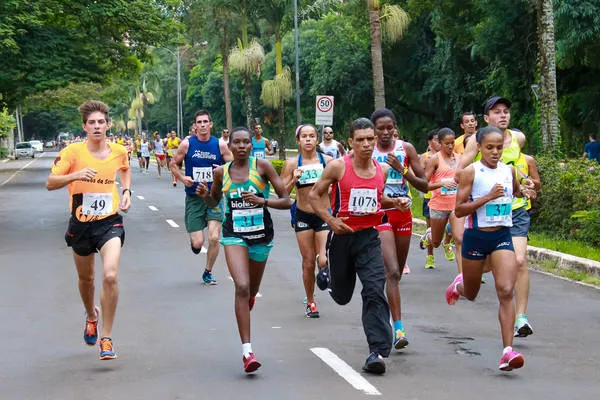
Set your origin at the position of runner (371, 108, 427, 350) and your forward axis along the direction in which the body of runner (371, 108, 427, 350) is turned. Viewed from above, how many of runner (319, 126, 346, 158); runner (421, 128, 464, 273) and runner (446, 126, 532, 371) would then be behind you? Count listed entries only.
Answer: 2

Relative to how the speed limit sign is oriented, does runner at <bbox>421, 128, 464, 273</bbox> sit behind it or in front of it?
in front

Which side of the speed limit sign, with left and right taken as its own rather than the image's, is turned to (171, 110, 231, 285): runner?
front

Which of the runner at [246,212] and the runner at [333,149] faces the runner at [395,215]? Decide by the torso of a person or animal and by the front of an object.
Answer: the runner at [333,149]

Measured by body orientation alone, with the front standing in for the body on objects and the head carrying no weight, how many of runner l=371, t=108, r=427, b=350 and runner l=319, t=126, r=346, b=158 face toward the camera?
2

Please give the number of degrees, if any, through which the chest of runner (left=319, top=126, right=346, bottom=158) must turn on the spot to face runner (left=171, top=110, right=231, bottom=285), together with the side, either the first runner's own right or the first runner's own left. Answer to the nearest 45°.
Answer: approximately 45° to the first runner's own right

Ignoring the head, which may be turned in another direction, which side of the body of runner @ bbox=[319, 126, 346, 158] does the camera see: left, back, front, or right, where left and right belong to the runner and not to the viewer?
front

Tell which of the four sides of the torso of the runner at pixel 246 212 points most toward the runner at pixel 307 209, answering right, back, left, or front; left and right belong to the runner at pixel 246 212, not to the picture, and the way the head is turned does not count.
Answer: back

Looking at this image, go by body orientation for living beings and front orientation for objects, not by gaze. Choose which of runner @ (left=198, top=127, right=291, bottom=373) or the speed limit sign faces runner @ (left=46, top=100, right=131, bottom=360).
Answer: the speed limit sign

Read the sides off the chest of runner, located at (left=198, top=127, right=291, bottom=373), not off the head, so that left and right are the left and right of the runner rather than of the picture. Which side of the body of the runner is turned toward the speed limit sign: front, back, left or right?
back
